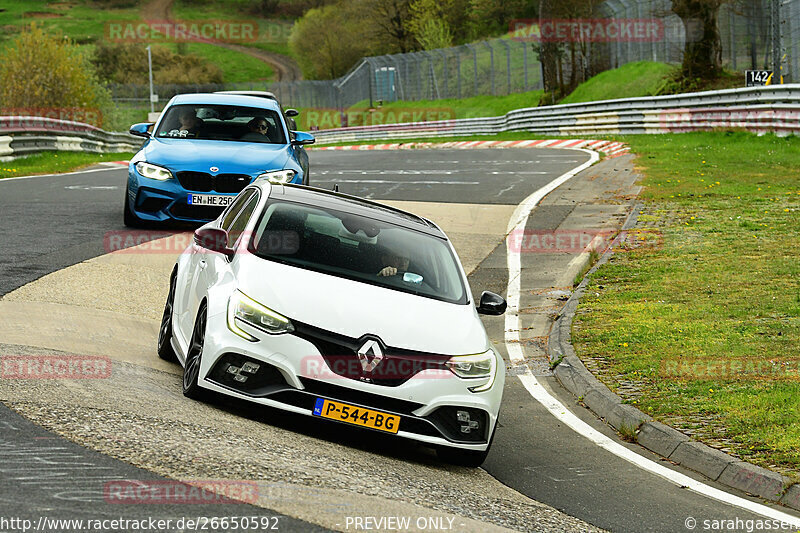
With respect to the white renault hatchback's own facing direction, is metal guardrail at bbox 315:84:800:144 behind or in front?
behind

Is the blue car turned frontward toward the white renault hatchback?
yes

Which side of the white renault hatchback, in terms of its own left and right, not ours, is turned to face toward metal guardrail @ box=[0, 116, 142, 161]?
back

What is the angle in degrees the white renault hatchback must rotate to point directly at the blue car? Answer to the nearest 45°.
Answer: approximately 180°

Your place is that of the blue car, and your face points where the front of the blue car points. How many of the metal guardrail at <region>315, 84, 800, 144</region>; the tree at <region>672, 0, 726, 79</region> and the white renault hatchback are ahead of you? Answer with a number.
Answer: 1

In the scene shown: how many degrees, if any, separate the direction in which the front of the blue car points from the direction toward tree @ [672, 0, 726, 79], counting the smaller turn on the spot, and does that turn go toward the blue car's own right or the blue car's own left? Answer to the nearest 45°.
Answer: approximately 135° to the blue car's own left

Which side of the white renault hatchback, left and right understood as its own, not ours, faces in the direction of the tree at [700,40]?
back

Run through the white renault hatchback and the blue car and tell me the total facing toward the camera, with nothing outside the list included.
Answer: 2
